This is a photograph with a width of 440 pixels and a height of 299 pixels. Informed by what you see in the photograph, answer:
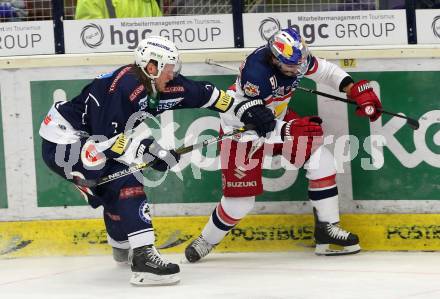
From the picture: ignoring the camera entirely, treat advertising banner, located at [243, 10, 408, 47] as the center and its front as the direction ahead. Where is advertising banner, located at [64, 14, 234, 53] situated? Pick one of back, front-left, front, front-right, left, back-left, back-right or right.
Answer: right

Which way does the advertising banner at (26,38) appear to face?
toward the camera

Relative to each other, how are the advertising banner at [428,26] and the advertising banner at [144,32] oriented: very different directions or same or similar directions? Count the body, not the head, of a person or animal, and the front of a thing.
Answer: same or similar directions

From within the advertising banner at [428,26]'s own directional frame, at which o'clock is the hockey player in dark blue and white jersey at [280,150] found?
The hockey player in dark blue and white jersey is roughly at 2 o'clock from the advertising banner.

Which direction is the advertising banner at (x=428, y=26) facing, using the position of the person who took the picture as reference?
facing the viewer

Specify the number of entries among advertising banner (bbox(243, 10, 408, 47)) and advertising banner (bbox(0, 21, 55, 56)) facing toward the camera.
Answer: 2

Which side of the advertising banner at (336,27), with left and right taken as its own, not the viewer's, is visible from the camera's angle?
front

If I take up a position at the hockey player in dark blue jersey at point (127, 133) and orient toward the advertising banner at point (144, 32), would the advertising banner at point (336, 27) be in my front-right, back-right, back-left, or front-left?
front-right

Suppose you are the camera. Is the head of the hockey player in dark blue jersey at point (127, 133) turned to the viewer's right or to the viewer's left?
to the viewer's right

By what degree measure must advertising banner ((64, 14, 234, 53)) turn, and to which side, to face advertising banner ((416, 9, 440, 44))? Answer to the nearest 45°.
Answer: approximately 90° to its left

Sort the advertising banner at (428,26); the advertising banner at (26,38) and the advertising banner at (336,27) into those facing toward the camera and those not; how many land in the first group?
3

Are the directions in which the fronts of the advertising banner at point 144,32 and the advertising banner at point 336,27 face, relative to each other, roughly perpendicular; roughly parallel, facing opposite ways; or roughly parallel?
roughly parallel
